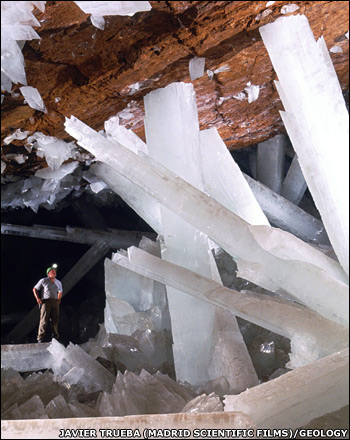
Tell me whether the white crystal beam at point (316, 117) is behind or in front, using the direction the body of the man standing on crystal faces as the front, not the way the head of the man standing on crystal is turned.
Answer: in front

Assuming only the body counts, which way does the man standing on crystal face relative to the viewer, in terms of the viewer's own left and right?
facing the viewer and to the right of the viewer

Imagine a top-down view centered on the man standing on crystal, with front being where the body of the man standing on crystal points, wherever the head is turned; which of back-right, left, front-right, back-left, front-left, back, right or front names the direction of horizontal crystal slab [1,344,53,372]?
front-right
